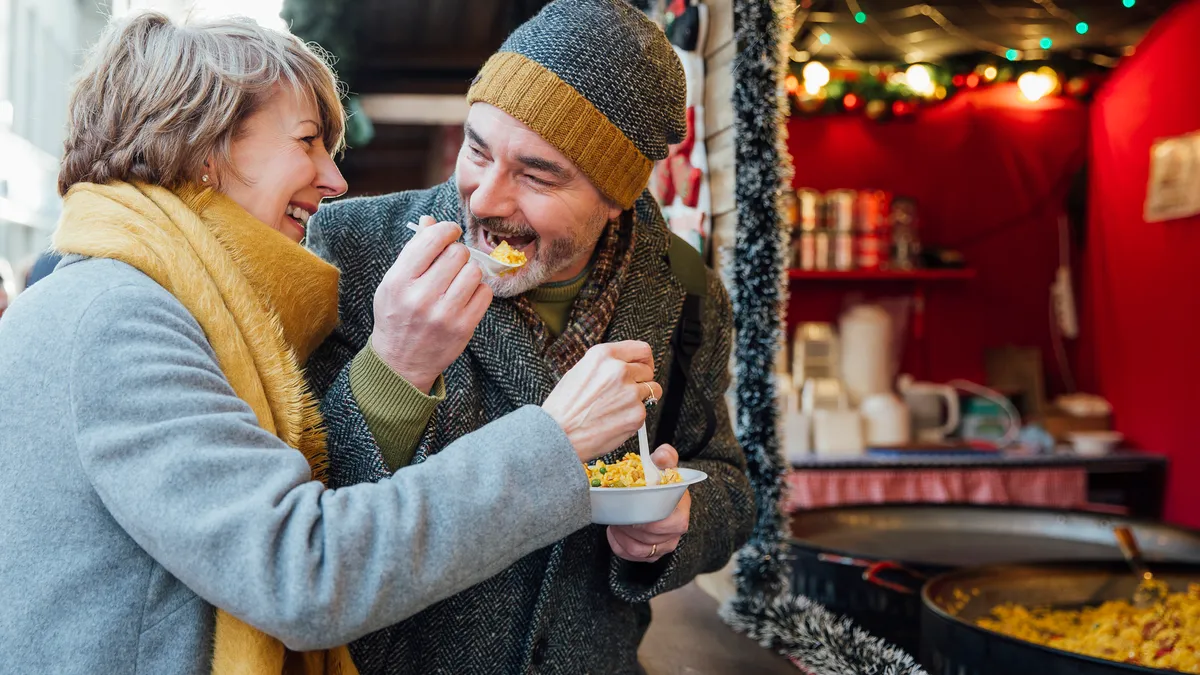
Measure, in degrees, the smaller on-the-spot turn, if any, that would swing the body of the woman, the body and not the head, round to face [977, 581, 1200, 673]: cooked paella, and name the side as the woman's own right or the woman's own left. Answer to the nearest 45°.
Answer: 0° — they already face it

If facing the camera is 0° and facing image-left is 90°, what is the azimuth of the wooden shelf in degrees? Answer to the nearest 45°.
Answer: approximately 0°

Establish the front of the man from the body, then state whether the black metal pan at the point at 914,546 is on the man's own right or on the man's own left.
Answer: on the man's own left

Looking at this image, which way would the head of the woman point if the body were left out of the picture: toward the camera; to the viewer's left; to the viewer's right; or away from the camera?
to the viewer's right

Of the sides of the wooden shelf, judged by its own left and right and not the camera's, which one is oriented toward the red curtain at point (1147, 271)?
left

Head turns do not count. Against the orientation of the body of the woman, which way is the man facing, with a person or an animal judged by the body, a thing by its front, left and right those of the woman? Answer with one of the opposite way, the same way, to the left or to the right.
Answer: to the right

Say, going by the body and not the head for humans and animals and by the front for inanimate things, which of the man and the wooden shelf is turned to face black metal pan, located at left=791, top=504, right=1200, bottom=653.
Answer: the wooden shelf

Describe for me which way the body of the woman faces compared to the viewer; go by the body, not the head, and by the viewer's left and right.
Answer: facing to the right of the viewer

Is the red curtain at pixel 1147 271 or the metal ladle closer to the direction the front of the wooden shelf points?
the metal ladle
